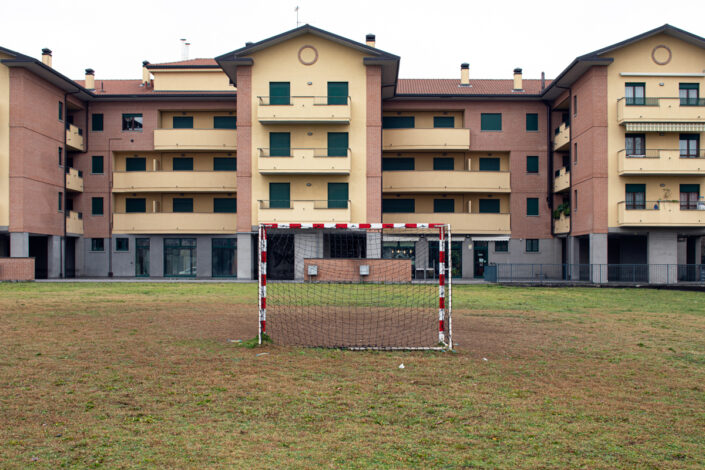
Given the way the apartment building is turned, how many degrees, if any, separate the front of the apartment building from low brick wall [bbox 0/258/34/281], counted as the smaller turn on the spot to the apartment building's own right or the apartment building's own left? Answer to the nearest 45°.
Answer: approximately 90° to the apartment building's own right

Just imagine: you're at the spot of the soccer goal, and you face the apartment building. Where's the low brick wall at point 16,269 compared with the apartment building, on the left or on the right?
left

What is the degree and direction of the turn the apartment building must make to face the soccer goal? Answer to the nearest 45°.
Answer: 0° — it already faces it

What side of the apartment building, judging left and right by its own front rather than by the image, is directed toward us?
front
